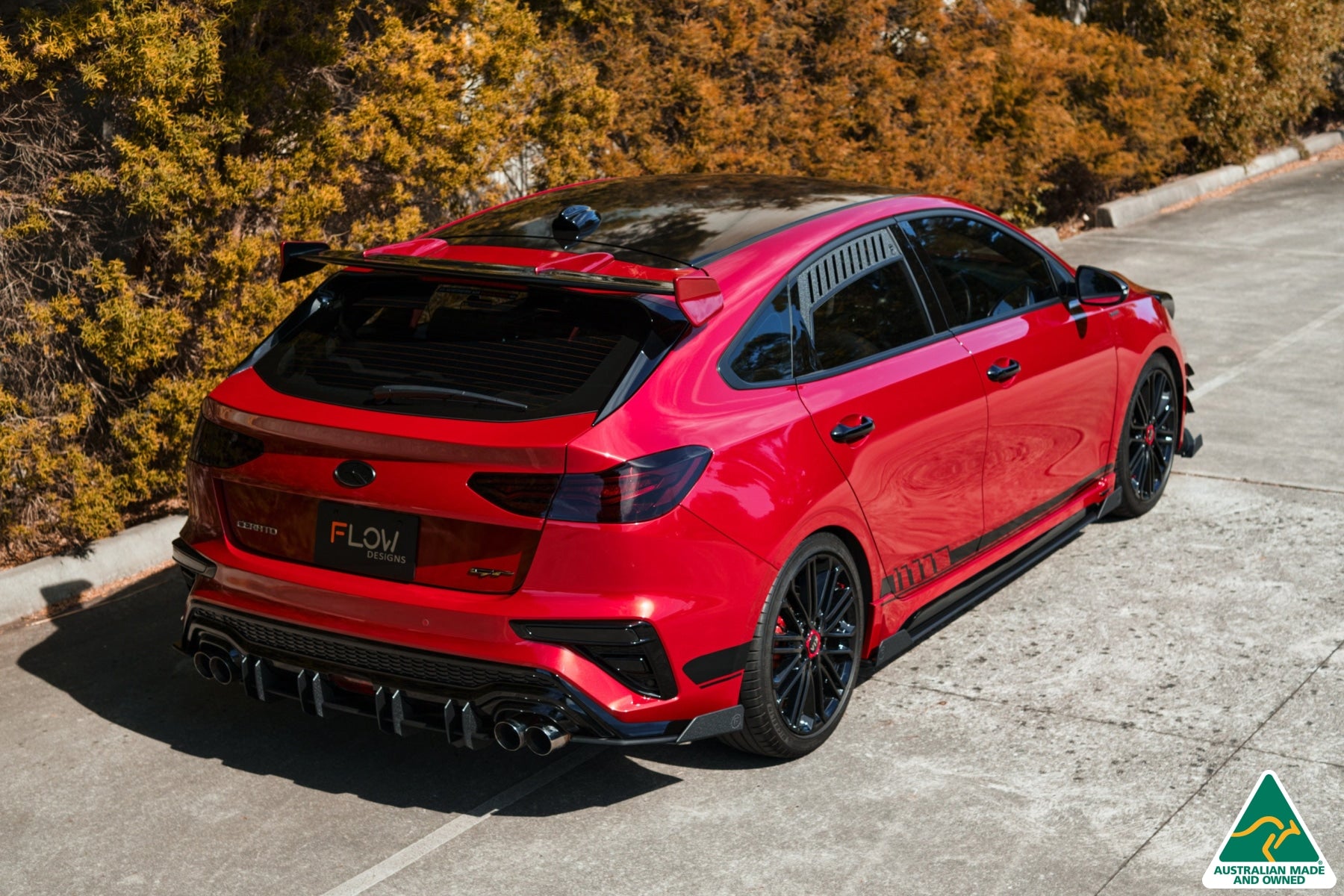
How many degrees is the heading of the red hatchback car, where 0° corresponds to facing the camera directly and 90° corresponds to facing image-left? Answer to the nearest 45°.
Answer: approximately 225°

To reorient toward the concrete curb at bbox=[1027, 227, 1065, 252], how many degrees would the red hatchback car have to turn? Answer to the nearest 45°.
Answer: approximately 45° to its left
